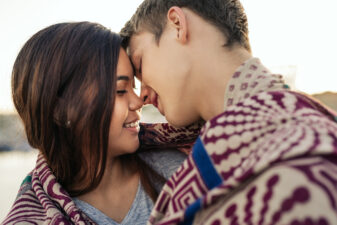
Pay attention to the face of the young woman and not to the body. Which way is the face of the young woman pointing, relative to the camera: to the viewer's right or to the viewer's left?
to the viewer's right

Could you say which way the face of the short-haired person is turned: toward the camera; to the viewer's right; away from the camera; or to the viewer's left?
to the viewer's left

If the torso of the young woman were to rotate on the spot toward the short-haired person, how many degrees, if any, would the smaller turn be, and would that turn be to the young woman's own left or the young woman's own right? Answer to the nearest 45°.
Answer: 0° — they already face them
